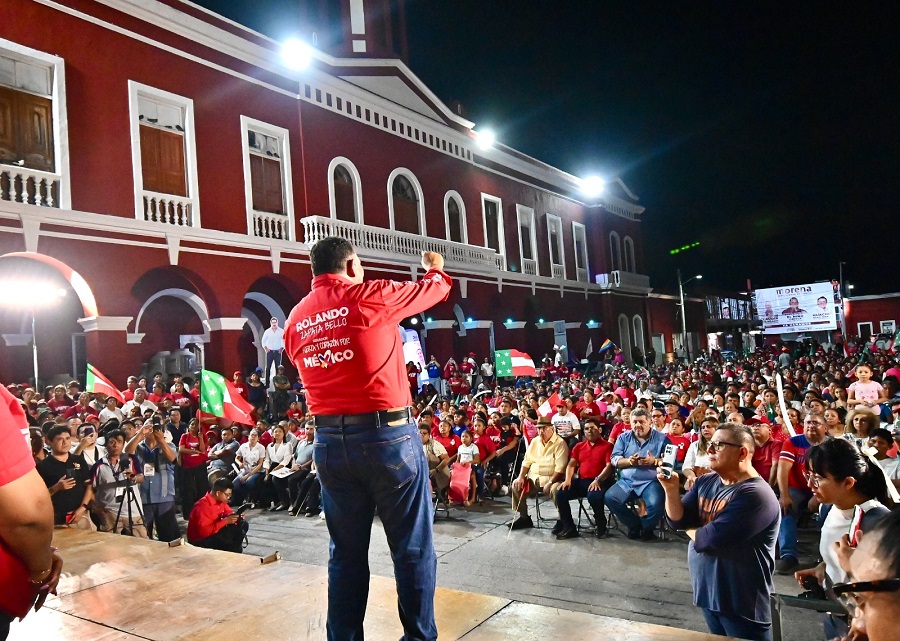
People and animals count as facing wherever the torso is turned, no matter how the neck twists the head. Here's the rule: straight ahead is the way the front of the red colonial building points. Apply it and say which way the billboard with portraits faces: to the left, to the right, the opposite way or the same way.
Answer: to the right

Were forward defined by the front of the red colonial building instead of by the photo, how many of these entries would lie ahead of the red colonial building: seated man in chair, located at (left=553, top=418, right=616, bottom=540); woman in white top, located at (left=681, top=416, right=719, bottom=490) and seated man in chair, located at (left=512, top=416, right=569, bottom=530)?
3

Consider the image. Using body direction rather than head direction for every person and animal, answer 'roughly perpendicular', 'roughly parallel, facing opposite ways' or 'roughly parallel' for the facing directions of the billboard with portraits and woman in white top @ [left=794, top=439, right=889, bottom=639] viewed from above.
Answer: roughly perpendicular

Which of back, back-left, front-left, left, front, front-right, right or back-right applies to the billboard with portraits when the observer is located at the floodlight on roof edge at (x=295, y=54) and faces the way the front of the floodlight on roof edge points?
back-left

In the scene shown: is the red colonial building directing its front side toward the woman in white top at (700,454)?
yes

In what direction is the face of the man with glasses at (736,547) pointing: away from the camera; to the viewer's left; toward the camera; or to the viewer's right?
to the viewer's left

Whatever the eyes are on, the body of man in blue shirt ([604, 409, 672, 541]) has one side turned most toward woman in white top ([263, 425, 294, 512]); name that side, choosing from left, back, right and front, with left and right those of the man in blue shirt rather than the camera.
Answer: right

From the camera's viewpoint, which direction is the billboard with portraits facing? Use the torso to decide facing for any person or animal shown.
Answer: toward the camera

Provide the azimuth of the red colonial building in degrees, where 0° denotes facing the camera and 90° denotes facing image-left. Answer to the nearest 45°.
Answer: approximately 315°

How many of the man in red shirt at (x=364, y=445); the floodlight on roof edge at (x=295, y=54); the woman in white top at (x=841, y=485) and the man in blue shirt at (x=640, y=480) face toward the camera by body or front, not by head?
2

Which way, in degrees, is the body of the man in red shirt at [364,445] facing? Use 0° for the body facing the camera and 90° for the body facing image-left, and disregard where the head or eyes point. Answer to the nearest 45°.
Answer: approximately 225°

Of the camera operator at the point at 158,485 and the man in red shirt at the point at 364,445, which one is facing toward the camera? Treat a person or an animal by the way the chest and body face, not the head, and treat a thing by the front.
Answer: the camera operator

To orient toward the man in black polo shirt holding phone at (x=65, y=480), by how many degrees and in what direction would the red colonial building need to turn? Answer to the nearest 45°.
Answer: approximately 45° to its right

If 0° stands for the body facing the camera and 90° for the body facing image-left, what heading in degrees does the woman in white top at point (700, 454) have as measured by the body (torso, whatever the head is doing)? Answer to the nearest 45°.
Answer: approximately 45°

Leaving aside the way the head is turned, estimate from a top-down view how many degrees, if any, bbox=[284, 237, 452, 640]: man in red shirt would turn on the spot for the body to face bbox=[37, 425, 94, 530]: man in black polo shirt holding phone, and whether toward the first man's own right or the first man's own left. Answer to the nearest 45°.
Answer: approximately 90° to the first man's own left

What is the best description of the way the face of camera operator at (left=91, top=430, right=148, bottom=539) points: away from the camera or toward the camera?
toward the camera

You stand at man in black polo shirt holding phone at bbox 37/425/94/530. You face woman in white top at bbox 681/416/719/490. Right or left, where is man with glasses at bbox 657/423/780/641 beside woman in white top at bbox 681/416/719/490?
right

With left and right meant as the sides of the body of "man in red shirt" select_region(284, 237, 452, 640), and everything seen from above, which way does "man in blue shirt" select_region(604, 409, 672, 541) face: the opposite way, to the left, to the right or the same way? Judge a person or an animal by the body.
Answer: the opposite way

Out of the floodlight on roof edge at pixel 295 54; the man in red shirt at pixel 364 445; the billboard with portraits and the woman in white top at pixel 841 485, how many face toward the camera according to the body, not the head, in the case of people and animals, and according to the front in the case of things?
2
